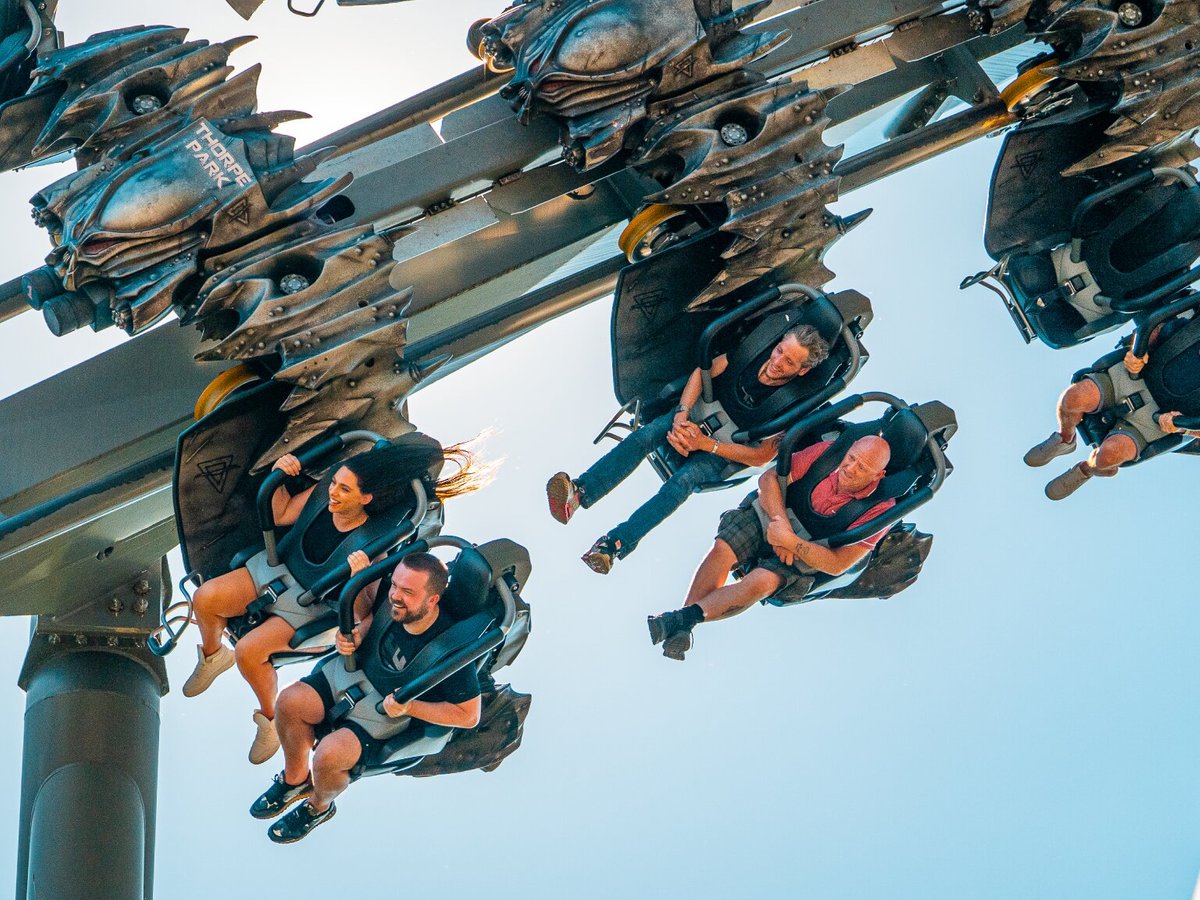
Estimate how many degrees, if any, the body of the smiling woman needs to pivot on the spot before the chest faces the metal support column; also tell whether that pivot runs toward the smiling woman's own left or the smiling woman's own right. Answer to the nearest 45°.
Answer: approximately 90° to the smiling woman's own right

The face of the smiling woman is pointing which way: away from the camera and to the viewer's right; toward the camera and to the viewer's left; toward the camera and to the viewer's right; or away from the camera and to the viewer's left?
toward the camera and to the viewer's left

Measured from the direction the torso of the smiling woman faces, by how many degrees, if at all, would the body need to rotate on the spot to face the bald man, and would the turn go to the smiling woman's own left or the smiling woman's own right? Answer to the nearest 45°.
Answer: approximately 135° to the smiling woman's own left

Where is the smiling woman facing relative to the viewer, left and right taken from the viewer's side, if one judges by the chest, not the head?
facing the viewer and to the left of the viewer
